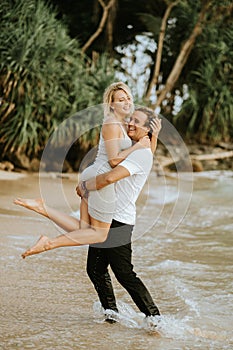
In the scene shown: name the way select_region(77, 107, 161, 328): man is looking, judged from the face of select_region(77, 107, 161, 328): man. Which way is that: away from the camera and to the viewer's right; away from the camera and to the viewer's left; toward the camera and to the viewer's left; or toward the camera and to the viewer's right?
toward the camera and to the viewer's left

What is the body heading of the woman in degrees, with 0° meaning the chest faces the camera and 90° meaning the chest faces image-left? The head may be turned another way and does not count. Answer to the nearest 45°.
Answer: approximately 270°
